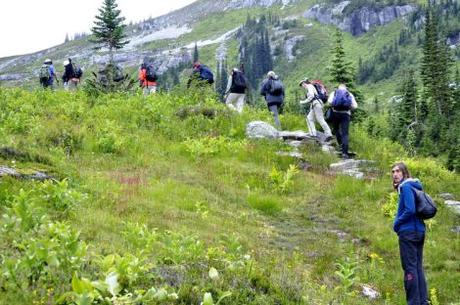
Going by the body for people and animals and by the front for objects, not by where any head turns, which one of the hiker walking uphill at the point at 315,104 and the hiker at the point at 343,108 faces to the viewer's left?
the hiker walking uphill

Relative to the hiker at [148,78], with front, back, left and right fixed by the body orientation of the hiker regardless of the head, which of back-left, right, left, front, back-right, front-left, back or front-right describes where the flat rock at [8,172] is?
back-left

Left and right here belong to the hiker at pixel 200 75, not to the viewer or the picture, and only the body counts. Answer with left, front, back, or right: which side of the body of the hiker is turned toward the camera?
left

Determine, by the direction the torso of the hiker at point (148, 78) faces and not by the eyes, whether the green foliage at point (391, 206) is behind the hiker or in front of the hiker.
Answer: behind

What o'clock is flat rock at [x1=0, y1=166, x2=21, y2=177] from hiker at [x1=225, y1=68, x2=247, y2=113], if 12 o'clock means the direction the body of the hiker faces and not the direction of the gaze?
The flat rock is roughly at 8 o'clock from the hiker.

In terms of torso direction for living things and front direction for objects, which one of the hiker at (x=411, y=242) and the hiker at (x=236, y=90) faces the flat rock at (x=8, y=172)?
the hiker at (x=411, y=242)

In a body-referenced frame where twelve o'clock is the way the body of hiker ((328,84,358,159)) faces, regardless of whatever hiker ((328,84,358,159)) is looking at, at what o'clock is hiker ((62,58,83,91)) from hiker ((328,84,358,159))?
hiker ((62,58,83,91)) is roughly at 10 o'clock from hiker ((328,84,358,159)).

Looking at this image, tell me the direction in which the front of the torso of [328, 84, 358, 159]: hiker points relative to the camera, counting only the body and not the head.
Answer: away from the camera

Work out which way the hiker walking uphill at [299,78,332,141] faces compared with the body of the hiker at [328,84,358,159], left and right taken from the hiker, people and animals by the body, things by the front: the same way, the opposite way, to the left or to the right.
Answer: to the left

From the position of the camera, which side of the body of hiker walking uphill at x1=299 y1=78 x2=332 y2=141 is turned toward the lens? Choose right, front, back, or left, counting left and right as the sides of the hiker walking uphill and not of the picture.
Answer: left

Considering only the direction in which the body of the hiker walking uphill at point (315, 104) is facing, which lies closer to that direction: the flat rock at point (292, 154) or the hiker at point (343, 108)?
the flat rock

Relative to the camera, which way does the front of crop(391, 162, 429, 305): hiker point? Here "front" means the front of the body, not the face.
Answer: to the viewer's left

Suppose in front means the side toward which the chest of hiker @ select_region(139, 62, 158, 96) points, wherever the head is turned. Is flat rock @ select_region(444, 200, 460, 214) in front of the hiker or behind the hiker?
behind

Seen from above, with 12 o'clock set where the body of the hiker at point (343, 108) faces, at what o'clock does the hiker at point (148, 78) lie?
the hiker at point (148, 78) is roughly at 10 o'clock from the hiker at point (343, 108).
